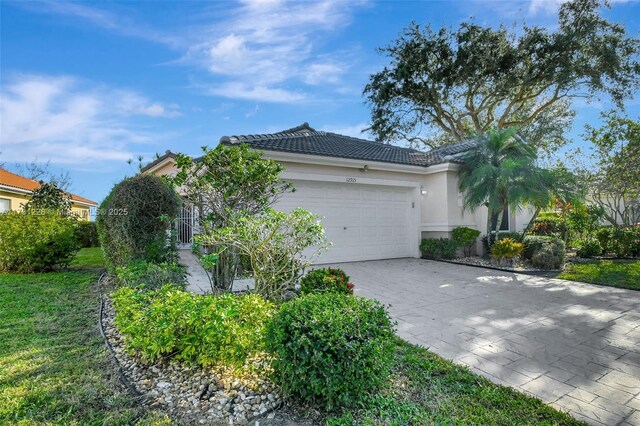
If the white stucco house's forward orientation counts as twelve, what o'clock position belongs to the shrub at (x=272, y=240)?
The shrub is roughly at 2 o'clock from the white stucco house.

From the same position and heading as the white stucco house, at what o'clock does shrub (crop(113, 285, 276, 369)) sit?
The shrub is roughly at 2 o'clock from the white stucco house.

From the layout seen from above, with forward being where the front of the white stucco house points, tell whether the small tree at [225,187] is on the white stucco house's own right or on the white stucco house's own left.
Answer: on the white stucco house's own right

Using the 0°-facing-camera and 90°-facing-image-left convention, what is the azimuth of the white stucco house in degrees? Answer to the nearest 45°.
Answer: approximately 315°

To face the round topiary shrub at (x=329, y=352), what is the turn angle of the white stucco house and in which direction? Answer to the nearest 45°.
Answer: approximately 45° to its right

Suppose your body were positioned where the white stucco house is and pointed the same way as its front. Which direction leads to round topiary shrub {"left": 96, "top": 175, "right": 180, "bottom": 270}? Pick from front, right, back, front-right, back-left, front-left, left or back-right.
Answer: right

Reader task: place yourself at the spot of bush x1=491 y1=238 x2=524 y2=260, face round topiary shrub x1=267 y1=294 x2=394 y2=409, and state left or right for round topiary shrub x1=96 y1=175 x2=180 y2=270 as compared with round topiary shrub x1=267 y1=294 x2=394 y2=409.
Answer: right

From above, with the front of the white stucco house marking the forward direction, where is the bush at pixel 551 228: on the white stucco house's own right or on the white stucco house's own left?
on the white stucco house's own left

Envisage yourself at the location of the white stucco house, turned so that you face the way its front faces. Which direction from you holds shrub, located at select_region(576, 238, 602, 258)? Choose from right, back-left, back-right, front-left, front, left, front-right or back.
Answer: front-left
